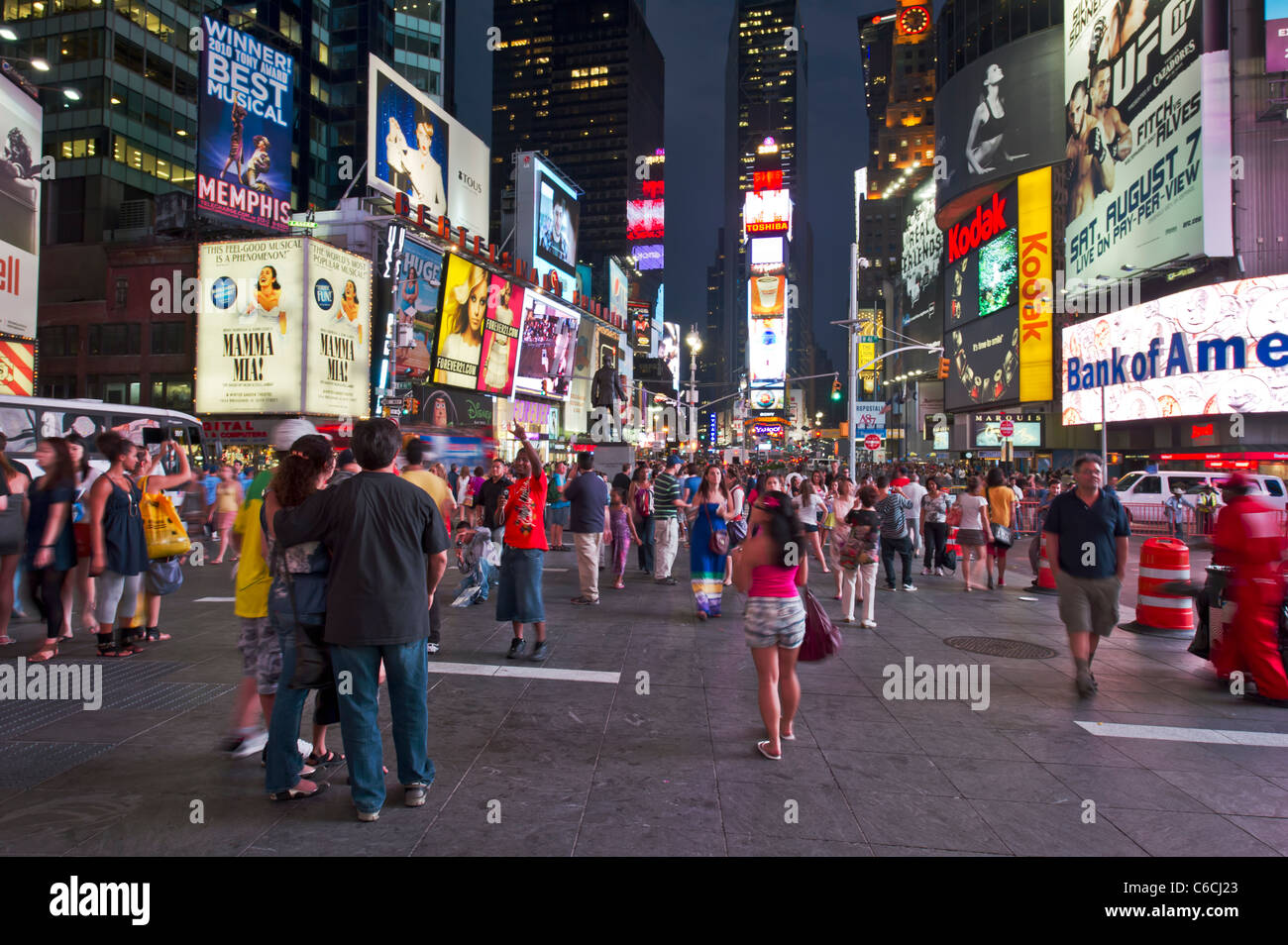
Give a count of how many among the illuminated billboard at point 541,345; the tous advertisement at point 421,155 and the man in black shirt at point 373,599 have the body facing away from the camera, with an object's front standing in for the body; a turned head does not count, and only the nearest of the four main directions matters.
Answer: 1

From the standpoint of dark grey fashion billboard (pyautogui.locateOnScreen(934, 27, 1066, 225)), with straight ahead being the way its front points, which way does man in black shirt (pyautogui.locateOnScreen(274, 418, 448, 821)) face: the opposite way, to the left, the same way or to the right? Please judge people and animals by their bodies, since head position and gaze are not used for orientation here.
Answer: to the right

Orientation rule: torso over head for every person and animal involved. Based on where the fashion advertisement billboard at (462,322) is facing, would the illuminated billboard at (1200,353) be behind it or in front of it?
in front

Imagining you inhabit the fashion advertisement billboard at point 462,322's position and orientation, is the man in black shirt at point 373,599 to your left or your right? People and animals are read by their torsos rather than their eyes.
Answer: on your right

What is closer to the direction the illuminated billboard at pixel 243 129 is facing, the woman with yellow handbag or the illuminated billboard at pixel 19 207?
the woman with yellow handbag

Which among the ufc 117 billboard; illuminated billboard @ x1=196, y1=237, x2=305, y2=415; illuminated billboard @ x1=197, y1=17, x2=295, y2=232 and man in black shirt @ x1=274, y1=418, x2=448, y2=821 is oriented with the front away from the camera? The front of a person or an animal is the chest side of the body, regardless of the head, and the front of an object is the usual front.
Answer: the man in black shirt

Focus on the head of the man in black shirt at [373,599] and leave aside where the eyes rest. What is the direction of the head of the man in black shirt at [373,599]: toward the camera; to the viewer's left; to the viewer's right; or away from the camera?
away from the camera

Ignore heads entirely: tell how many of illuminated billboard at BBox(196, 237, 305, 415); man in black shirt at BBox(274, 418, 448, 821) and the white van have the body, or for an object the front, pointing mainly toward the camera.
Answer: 1

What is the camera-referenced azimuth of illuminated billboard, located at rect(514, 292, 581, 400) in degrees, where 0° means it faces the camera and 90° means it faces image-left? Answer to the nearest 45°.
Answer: approximately 315°

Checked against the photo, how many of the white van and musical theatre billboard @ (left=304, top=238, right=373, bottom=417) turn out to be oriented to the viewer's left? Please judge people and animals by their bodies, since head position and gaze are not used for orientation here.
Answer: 1

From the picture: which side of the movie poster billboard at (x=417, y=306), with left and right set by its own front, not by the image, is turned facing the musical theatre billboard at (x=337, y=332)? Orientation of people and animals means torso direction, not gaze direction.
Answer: right
